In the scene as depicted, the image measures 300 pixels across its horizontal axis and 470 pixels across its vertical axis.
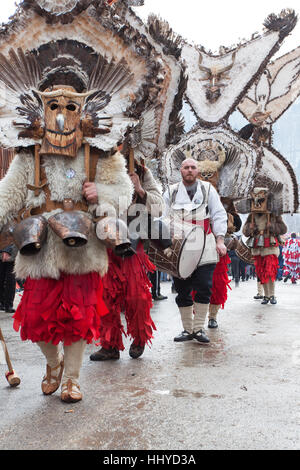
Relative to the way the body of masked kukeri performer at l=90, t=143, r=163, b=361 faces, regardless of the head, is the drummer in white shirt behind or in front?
behind

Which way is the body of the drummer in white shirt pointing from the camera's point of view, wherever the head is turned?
toward the camera

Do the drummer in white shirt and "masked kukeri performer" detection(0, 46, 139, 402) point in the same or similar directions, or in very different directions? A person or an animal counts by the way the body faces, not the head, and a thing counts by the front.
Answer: same or similar directions

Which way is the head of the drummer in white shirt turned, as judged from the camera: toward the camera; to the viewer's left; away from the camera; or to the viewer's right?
toward the camera

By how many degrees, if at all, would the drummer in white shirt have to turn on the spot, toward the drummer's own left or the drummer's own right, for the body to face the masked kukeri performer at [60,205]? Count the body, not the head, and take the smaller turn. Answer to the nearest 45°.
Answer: approximately 45° to the drummer's own right

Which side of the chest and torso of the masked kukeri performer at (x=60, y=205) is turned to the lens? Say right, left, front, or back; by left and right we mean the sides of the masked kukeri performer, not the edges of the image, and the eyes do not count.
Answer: front

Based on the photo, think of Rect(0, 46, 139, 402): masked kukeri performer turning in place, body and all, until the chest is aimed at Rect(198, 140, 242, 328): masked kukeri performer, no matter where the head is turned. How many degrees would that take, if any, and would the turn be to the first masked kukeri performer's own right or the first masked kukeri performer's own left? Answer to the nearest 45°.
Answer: approximately 135° to the first masked kukeri performer's own left

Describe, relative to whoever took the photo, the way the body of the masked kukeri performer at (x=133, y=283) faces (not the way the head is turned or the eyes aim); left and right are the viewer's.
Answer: facing the viewer and to the left of the viewer

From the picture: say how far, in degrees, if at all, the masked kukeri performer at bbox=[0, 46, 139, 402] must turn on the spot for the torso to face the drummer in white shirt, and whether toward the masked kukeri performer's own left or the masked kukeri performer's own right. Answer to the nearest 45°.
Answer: approximately 135° to the masked kukeri performer's own left

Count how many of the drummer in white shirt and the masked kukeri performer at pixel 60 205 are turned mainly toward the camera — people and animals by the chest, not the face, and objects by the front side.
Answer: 2
